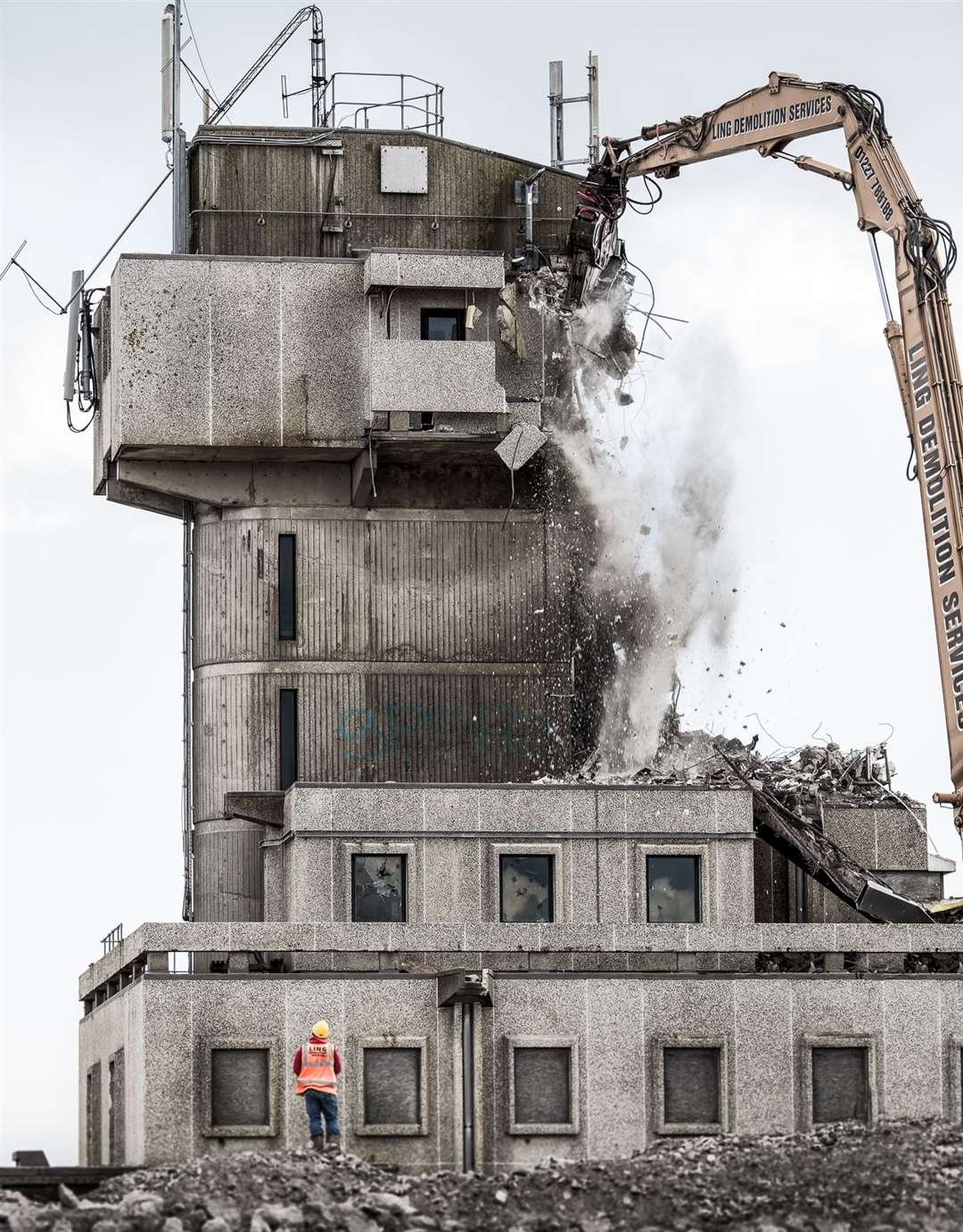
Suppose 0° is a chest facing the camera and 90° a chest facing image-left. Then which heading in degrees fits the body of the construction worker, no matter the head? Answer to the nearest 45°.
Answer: approximately 180°

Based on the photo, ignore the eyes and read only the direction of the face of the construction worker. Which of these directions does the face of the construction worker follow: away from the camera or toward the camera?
away from the camera
